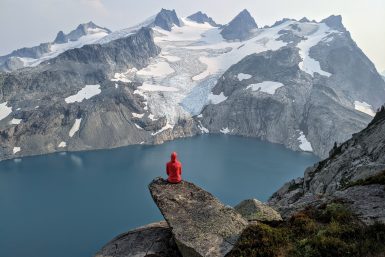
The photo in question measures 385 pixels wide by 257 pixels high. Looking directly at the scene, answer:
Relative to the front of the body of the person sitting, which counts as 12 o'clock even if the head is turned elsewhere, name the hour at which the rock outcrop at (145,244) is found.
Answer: The rock outcrop is roughly at 7 o'clock from the person sitting.

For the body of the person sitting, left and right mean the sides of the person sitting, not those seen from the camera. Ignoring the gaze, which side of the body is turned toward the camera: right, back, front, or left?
back

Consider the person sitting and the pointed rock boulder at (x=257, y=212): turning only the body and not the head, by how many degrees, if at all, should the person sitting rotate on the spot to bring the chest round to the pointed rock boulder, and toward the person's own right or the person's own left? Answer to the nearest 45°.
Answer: approximately 90° to the person's own right
